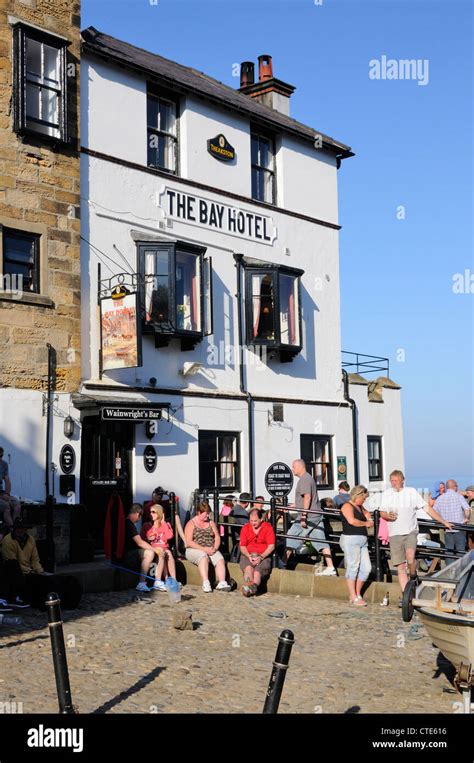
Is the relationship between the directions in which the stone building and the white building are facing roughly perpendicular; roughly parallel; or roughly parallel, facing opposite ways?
roughly parallel

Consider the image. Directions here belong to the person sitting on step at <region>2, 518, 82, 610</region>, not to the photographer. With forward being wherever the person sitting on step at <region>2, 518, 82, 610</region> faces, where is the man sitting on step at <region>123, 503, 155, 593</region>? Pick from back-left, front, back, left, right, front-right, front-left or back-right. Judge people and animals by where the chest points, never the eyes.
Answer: left

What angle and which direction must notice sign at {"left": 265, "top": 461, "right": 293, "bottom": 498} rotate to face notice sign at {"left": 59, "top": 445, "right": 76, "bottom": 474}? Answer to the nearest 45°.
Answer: approximately 45° to its right

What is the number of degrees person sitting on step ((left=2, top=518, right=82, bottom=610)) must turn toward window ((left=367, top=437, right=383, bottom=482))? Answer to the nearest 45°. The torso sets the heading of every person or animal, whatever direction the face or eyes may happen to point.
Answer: approximately 90° to their left

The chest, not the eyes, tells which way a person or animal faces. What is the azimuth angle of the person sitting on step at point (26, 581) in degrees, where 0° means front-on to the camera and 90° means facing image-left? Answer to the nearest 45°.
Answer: approximately 315°

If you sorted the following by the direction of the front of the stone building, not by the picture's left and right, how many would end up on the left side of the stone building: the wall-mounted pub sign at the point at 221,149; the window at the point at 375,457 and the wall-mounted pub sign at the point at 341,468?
3

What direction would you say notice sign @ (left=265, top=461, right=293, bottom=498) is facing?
toward the camera

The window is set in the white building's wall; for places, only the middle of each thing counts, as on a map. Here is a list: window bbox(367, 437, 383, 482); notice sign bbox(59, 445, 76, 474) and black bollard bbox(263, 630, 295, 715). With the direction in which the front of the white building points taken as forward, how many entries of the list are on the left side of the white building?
1

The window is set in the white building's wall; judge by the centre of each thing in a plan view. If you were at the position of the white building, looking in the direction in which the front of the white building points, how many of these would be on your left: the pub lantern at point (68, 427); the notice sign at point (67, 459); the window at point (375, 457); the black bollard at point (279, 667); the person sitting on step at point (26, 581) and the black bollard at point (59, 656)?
1

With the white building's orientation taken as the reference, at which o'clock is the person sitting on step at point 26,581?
The person sitting on step is roughly at 2 o'clock from the white building.

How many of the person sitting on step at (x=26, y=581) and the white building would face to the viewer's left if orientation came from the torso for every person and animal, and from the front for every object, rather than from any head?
0

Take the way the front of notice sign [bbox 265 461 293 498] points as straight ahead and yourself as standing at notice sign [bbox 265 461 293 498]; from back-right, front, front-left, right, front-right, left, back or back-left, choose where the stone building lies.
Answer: front-right

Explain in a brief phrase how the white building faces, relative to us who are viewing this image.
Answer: facing the viewer and to the right of the viewer

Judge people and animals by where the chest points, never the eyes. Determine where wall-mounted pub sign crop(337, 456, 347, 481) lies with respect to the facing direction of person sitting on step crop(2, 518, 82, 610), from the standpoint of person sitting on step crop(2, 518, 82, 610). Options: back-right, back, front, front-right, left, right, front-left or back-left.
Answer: left
